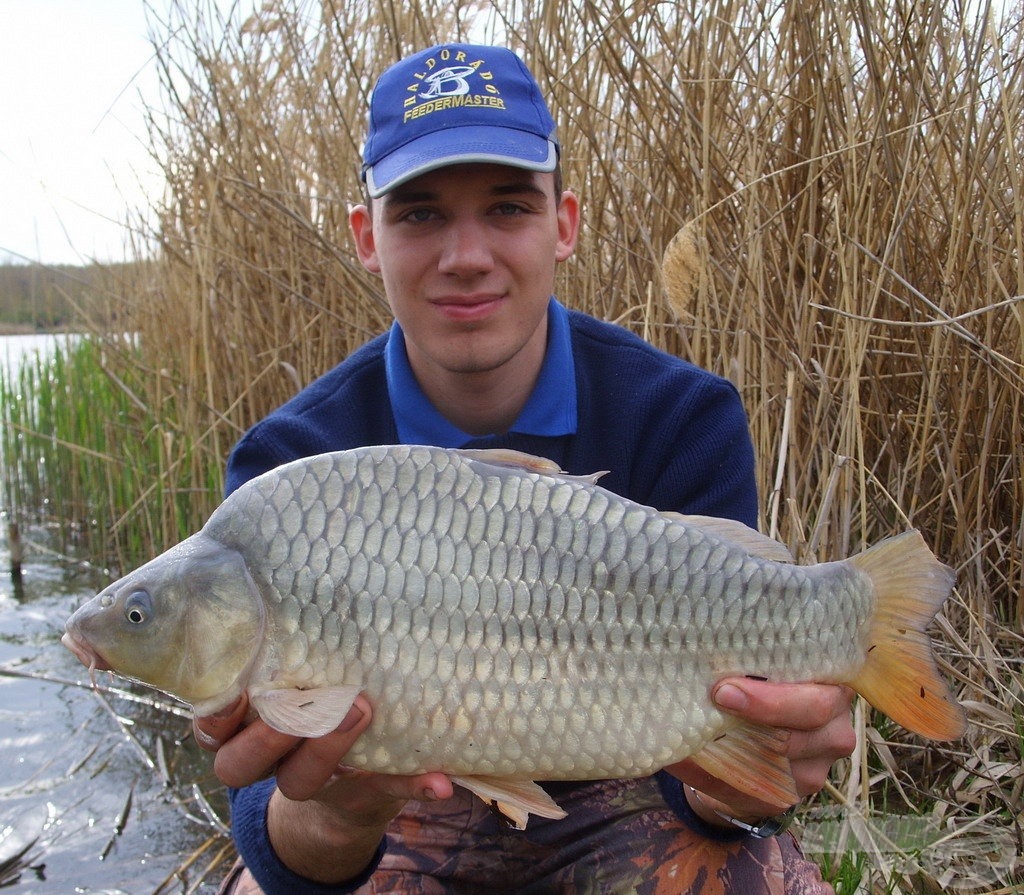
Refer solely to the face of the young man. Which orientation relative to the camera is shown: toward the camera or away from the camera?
toward the camera

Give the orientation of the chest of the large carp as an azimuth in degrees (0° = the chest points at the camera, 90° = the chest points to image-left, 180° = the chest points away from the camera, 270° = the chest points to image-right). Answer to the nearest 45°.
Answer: approximately 90°

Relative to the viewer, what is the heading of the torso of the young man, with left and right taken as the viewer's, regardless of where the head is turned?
facing the viewer
